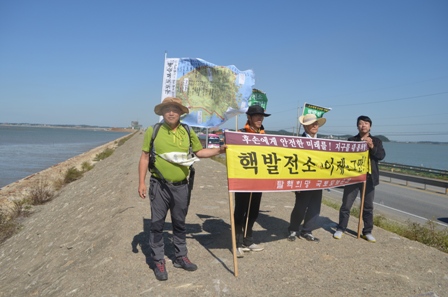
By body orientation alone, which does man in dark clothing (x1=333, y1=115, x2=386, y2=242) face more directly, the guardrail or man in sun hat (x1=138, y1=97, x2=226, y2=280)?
the man in sun hat

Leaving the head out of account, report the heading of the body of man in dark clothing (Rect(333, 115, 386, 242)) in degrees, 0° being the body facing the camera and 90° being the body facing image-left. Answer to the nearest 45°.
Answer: approximately 0°

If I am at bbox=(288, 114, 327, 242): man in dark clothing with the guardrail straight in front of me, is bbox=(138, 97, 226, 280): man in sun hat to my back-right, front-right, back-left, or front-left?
back-left

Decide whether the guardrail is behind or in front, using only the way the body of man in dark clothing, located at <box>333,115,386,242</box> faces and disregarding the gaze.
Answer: behind
